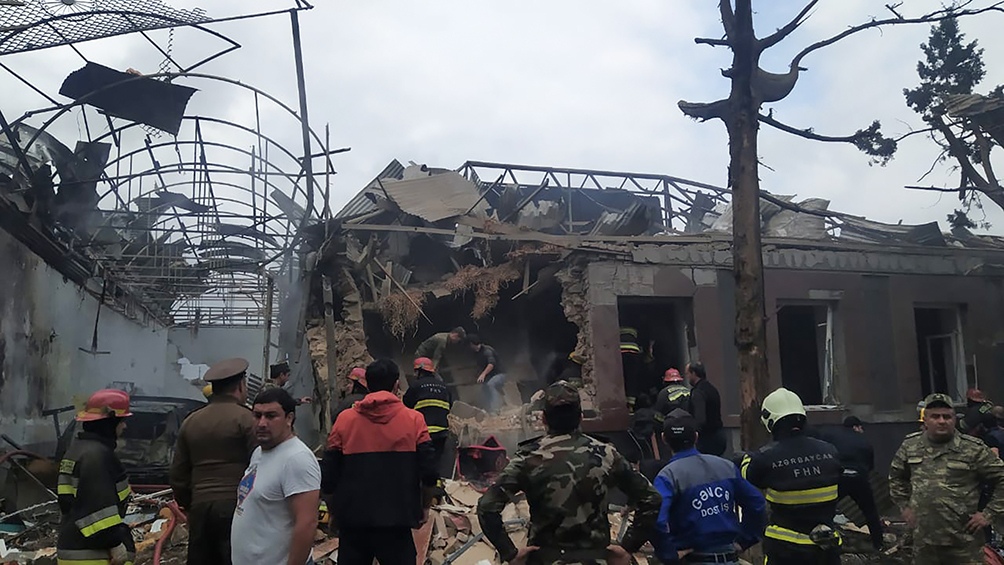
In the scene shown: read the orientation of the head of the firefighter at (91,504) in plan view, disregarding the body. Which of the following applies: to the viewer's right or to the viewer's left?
to the viewer's right

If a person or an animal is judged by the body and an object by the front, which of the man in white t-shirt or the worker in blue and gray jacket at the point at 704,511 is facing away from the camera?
the worker in blue and gray jacket

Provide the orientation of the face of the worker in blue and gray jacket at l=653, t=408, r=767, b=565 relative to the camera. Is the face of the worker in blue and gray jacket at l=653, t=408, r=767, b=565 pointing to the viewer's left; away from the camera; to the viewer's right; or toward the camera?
away from the camera

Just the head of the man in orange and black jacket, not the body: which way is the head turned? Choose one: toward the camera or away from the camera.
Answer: away from the camera

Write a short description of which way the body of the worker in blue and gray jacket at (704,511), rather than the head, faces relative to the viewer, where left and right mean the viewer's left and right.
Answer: facing away from the viewer

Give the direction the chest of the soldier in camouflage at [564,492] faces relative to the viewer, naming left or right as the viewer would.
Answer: facing away from the viewer

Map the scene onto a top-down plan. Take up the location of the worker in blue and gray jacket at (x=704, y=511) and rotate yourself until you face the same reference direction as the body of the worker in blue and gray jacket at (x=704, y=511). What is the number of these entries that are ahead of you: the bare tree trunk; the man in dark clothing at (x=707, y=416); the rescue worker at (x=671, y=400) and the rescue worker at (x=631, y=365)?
4

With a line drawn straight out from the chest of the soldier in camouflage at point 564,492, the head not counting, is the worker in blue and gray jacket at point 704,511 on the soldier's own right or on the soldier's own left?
on the soldier's own right

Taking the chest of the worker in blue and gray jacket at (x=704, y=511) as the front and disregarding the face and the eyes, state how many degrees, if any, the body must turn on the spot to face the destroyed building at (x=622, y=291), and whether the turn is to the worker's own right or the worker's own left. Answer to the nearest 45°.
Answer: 0° — they already face it

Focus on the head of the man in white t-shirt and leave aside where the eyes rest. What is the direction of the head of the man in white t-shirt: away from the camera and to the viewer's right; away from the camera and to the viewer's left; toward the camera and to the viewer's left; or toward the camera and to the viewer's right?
toward the camera and to the viewer's left

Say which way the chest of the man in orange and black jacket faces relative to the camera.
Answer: away from the camera

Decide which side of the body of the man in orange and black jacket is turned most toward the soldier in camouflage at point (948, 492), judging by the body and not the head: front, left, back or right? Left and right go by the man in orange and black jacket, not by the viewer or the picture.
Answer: right

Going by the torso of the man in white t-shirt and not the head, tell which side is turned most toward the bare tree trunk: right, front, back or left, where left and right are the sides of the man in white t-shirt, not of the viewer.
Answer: back
